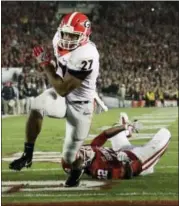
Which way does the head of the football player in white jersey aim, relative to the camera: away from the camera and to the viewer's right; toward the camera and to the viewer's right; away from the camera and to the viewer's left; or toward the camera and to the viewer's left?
toward the camera and to the viewer's left

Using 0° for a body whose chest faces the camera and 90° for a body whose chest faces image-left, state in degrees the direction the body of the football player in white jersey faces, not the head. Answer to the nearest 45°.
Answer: approximately 45°
